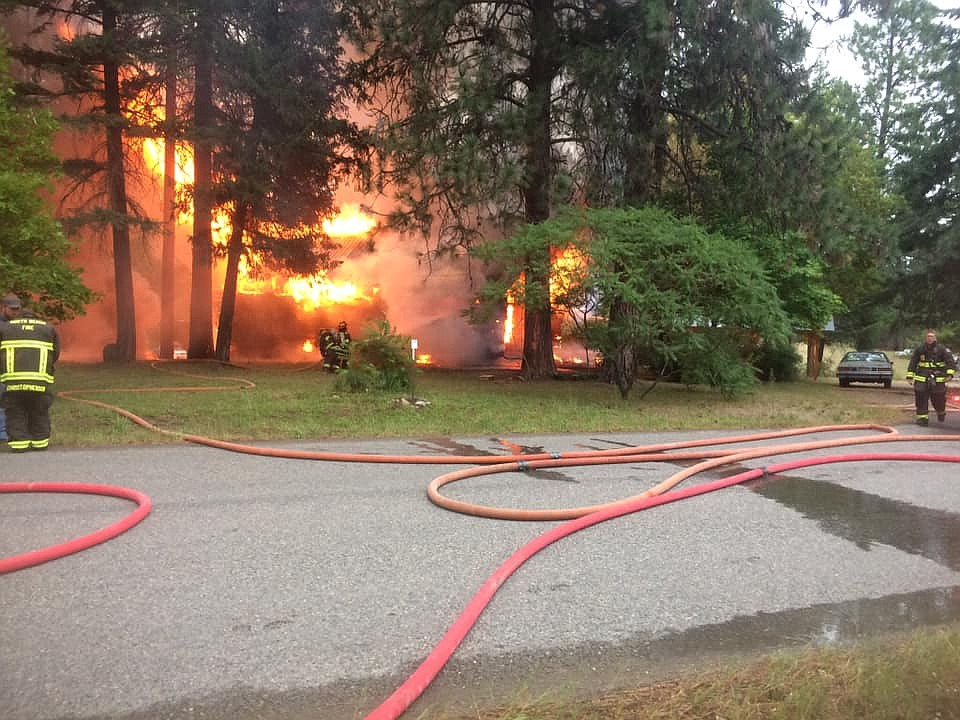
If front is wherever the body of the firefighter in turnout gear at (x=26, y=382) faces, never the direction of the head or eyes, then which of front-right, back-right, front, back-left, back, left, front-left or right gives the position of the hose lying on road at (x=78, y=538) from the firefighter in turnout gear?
back

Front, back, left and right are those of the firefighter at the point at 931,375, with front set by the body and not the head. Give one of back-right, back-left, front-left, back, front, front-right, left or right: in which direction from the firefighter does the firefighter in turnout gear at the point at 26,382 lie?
front-right

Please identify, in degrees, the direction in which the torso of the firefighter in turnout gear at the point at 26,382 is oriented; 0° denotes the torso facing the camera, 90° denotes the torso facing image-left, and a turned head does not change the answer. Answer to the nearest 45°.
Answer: approximately 180°

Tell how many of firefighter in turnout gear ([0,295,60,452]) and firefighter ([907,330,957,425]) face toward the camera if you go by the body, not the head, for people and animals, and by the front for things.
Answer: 1

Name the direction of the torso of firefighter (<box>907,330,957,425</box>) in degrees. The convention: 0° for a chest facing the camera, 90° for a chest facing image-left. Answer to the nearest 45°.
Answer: approximately 0°

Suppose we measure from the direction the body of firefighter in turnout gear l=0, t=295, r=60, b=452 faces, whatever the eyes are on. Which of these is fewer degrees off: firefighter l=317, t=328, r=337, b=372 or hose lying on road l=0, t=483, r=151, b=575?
the firefighter

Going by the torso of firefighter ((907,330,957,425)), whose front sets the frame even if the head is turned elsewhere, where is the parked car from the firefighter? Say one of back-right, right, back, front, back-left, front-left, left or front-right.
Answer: back

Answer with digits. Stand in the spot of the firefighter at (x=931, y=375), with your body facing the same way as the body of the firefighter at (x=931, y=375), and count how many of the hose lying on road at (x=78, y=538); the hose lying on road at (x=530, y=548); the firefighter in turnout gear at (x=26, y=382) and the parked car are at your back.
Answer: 1

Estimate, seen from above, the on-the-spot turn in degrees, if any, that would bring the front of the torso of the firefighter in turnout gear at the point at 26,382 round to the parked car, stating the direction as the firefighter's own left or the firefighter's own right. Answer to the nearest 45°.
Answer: approximately 90° to the firefighter's own right

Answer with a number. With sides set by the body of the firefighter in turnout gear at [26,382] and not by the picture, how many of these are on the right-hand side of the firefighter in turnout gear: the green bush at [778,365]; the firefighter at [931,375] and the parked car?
3

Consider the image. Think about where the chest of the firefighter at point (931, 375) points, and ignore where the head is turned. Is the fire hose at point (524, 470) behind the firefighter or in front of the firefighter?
in front

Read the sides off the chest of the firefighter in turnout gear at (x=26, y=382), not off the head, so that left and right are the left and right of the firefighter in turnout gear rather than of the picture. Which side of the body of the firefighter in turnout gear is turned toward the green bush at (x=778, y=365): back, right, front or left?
right

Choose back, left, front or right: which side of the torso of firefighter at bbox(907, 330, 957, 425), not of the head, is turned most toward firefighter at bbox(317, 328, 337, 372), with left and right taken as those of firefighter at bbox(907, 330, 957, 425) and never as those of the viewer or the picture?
right
